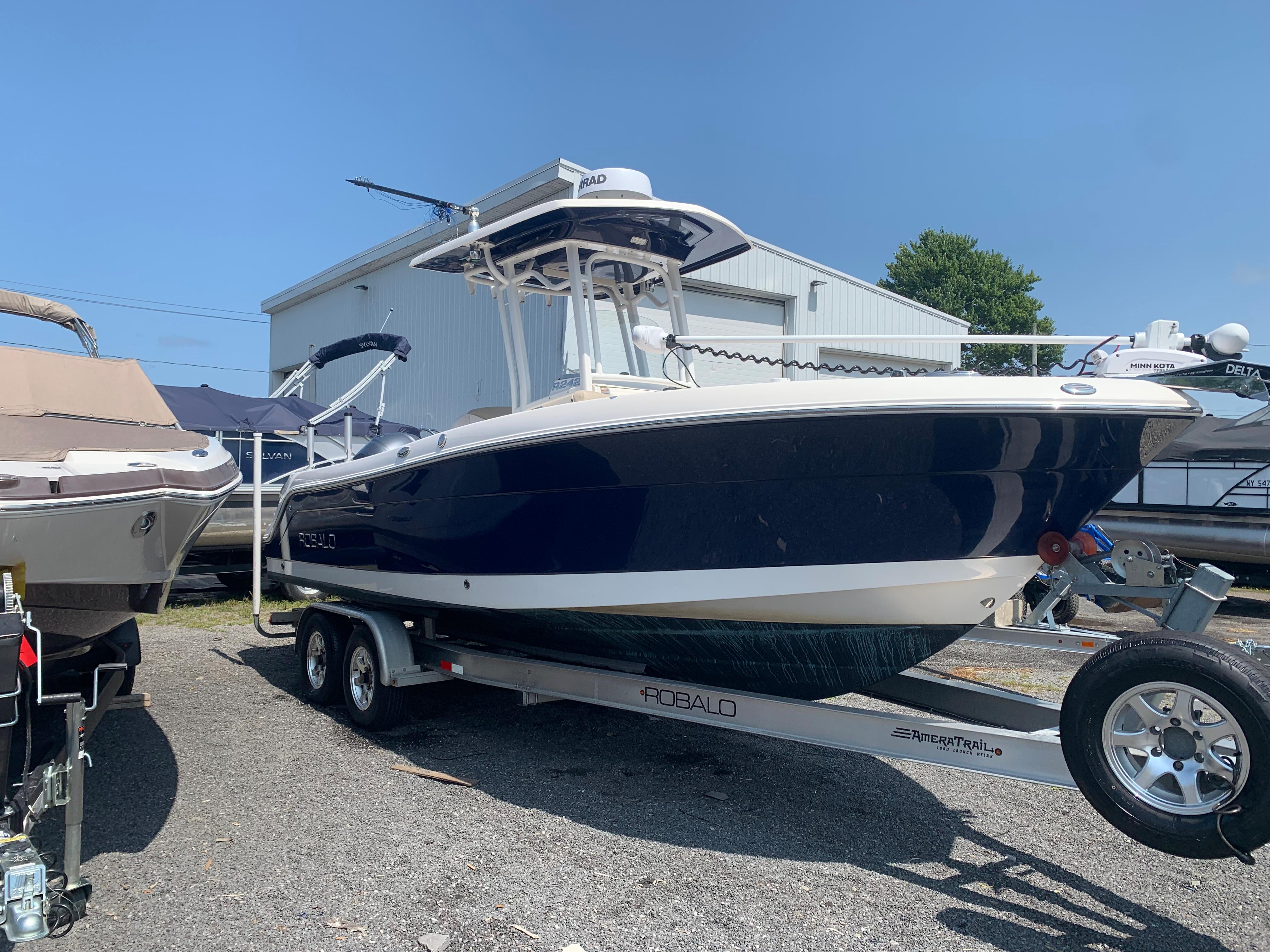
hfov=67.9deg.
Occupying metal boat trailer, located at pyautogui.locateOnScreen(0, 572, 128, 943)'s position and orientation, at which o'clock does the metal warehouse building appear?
The metal warehouse building is roughly at 7 o'clock from the metal boat trailer.

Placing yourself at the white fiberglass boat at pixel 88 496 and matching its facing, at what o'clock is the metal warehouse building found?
The metal warehouse building is roughly at 7 o'clock from the white fiberglass boat.

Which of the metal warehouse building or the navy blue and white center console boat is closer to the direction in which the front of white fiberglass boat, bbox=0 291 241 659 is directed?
the navy blue and white center console boat

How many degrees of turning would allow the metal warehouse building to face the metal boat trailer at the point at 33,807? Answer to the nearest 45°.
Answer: approximately 45° to its right

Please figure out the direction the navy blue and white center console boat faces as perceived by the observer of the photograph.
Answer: facing the viewer and to the right of the viewer

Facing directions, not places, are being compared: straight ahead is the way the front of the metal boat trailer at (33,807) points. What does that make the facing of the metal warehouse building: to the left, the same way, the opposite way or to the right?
the same way

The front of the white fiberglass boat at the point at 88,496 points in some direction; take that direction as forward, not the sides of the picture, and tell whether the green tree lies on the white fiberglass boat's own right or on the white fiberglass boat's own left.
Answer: on the white fiberglass boat's own left

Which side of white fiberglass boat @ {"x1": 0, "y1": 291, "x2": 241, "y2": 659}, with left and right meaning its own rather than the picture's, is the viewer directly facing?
front

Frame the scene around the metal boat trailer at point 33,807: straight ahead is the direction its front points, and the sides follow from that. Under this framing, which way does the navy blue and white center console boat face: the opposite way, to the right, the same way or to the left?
the same way

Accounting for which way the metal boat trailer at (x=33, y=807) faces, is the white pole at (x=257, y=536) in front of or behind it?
behind

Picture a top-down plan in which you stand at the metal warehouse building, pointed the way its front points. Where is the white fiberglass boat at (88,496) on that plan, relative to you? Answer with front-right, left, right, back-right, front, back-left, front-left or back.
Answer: front-right

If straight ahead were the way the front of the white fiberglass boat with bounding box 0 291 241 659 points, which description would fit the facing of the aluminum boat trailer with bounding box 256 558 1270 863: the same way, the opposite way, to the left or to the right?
the same way

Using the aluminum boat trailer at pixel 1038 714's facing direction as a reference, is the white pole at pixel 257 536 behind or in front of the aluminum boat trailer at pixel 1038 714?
behind

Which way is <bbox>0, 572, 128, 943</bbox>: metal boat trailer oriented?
toward the camera

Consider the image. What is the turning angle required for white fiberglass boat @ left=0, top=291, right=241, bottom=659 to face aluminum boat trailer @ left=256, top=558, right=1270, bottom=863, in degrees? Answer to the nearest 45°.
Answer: approximately 45° to its left

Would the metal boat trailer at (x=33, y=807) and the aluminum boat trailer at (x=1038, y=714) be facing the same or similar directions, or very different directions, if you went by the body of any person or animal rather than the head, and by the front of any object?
same or similar directions
